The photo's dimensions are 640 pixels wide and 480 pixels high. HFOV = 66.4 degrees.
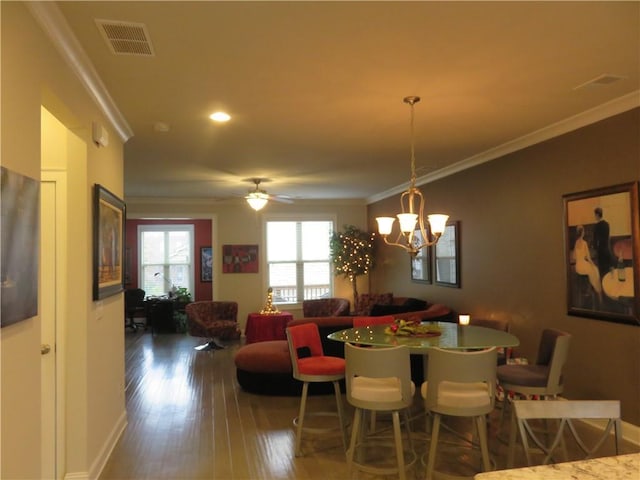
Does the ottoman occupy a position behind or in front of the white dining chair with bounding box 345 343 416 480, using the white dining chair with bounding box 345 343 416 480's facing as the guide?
in front

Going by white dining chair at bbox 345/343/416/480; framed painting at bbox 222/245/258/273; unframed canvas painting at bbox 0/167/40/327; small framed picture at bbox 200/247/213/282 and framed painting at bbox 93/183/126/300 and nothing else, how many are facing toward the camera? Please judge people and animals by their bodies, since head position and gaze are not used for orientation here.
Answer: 2

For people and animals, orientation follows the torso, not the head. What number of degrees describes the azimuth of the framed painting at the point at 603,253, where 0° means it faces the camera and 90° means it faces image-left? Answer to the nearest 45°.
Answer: approximately 45°

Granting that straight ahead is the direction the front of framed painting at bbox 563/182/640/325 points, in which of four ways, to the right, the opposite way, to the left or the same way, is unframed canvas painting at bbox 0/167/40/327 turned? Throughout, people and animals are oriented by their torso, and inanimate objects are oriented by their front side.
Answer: the opposite way

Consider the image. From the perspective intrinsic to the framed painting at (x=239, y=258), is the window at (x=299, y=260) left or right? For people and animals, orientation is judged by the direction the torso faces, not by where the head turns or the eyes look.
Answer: on its left

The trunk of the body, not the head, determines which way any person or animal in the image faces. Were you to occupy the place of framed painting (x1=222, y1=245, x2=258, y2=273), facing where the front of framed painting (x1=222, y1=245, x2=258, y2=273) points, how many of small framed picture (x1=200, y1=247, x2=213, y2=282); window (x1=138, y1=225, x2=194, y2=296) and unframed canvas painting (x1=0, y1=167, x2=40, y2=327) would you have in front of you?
1

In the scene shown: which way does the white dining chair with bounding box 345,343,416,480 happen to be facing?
away from the camera

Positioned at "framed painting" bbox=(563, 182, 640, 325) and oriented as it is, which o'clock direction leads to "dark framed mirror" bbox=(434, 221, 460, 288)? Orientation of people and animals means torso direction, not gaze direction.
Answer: The dark framed mirror is roughly at 3 o'clock from the framed painting.

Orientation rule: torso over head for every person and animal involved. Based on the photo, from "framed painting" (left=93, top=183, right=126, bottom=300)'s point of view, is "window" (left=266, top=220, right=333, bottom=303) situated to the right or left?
on its left

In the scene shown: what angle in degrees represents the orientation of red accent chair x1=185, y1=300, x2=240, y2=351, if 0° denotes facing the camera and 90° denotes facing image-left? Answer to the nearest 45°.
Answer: approximately 315°

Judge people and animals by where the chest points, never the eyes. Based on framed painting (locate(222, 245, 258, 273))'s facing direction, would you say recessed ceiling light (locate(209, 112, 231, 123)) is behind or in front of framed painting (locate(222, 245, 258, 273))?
in front

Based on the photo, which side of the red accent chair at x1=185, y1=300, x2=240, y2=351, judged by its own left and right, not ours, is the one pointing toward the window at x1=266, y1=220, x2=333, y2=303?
left

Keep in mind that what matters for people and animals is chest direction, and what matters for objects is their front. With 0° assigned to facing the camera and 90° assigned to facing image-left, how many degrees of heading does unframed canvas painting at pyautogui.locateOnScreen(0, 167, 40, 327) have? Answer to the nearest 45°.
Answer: approximately 270°

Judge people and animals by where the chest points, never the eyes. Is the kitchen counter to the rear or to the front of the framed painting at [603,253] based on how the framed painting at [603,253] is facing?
to the front
